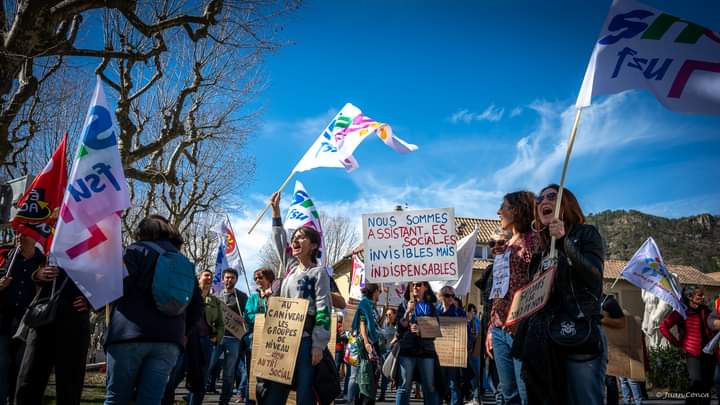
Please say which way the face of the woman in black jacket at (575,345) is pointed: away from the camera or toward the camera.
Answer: toward the camera

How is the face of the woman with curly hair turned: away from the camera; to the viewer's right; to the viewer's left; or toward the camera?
to the viewer's left

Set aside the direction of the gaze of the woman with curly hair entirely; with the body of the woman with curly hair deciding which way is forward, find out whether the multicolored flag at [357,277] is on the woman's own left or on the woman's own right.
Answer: on the woman's own right

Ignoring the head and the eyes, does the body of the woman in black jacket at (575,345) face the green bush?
no

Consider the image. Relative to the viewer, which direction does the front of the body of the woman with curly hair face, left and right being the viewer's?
facing to the left of the viewer

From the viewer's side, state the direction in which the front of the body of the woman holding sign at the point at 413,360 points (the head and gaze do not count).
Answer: toward the camera

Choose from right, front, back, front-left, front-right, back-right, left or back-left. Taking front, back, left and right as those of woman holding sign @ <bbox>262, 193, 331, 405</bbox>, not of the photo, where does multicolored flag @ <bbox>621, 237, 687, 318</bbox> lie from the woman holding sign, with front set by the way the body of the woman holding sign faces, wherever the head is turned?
back

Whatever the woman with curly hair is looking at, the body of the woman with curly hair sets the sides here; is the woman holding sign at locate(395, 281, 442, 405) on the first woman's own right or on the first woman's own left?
on the first woman's own right

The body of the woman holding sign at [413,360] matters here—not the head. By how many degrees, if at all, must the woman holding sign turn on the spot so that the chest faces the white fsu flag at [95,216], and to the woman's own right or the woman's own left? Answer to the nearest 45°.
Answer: approximately 45° to the woman's own right

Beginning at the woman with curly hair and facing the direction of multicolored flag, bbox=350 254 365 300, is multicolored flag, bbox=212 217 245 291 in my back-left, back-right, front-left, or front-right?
front-left

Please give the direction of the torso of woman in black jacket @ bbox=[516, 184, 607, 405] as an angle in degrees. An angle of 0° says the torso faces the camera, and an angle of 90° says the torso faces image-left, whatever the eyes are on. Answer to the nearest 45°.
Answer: approximately 45°
